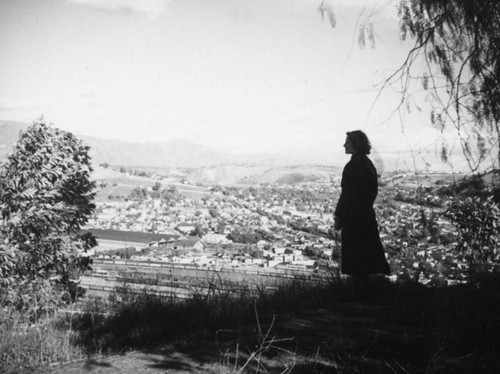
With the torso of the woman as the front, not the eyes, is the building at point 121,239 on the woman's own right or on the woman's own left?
on the woman's own right

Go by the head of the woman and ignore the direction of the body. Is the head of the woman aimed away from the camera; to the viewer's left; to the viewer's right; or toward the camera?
to the viewer's left

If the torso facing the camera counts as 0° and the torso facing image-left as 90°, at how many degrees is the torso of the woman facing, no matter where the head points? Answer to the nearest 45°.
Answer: approximately 90°

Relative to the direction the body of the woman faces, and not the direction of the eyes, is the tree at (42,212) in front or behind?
in front
